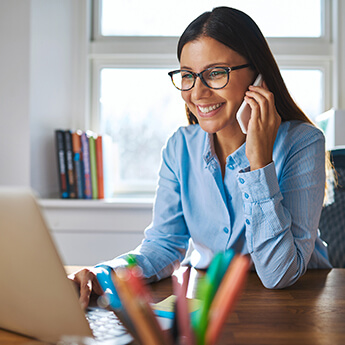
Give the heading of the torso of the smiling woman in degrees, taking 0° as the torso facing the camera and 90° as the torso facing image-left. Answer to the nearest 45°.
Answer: approximately 45°

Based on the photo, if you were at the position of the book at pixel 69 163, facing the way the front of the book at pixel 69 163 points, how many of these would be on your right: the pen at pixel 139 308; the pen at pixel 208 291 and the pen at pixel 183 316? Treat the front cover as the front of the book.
3

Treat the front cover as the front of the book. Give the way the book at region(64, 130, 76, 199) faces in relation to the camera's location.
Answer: facing to the right of the viewer

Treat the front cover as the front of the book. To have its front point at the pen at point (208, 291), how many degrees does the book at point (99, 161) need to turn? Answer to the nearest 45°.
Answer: approximately 90° to its right

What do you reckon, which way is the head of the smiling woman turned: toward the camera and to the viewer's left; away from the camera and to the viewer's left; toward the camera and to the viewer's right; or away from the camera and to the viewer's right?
toward the camera and to the viewer's left
